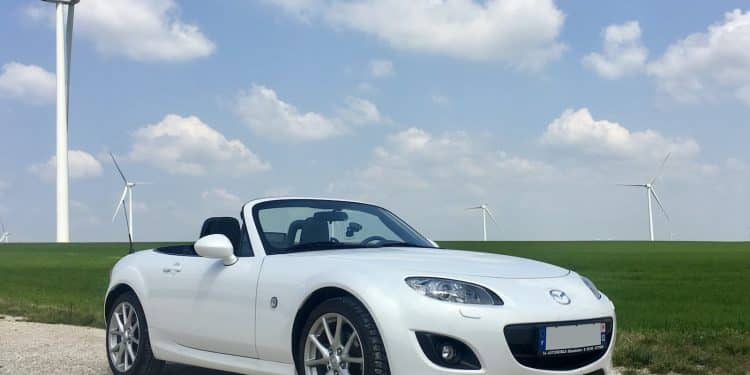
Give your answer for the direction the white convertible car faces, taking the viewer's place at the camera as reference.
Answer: facing the viewer and to the right of the viewer
